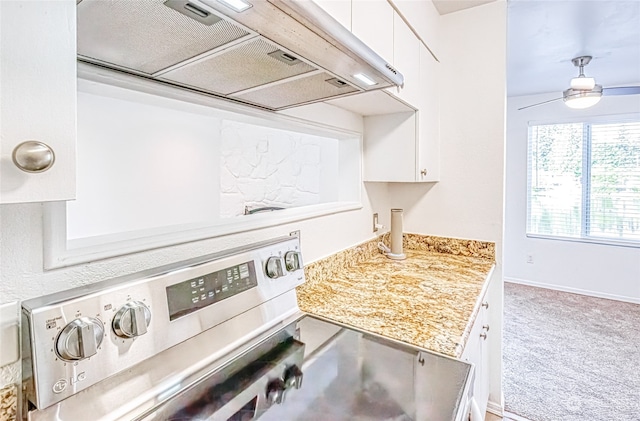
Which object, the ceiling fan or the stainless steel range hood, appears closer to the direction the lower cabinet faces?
the ceiling fan

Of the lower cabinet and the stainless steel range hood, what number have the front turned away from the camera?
0

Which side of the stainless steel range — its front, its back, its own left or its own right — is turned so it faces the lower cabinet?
left

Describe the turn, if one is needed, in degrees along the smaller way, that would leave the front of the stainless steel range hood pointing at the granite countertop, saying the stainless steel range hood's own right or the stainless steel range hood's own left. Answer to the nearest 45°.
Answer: approximately 90° to the stainless steel range hood's own left

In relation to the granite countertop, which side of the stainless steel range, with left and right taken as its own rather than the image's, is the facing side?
left

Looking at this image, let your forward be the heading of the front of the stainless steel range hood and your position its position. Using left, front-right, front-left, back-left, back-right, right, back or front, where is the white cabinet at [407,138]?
left

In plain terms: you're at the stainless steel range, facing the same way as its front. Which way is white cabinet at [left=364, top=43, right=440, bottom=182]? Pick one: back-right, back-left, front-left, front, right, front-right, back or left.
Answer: left

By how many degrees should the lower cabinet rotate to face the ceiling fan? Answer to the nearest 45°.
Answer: approximately 45° to its left

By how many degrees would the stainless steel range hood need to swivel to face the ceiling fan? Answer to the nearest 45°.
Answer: approximately 90° to its left

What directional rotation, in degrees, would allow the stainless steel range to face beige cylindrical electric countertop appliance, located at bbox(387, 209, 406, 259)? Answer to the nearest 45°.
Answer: approximately 90° to its left

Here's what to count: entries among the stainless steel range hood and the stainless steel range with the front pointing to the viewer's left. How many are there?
0

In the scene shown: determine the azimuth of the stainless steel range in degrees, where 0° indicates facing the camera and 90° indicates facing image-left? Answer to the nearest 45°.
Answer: approximately 315°
